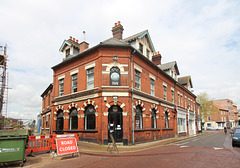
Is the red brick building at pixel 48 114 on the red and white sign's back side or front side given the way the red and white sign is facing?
on the back side

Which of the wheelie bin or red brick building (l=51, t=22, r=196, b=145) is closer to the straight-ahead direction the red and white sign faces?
the wheelie bin

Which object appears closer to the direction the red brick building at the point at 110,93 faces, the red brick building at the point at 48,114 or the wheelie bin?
the wheelie bin

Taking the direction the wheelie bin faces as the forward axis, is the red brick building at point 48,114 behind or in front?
behind

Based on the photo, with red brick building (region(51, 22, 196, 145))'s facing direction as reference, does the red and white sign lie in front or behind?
in front

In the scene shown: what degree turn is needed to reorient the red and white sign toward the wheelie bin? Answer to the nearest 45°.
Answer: approximately 45° to its right

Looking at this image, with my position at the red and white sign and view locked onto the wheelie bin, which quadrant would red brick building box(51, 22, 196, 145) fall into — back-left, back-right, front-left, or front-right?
back-right

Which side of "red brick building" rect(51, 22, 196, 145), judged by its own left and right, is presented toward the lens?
front

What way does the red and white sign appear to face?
toward the camera

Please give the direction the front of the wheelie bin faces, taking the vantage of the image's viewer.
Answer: facing the viewer

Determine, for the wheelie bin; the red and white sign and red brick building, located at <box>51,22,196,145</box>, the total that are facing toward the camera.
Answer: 3
